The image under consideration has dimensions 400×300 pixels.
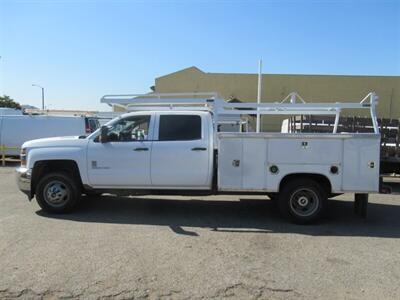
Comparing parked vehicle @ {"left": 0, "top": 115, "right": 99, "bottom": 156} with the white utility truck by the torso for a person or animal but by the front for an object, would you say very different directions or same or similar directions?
very different directions

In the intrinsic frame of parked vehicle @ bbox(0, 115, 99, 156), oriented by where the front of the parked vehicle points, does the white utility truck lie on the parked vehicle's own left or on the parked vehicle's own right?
on the parked vehicle's own right

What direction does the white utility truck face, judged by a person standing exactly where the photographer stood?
facing to the left of the viewer

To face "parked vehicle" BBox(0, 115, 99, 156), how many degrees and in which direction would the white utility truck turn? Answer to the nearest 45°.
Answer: approximately 45° to its right
